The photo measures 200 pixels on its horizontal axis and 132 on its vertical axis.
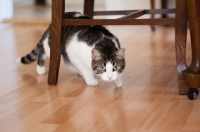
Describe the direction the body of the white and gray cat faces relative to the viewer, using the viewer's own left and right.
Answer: facing the viewer and to the right of the viewer
